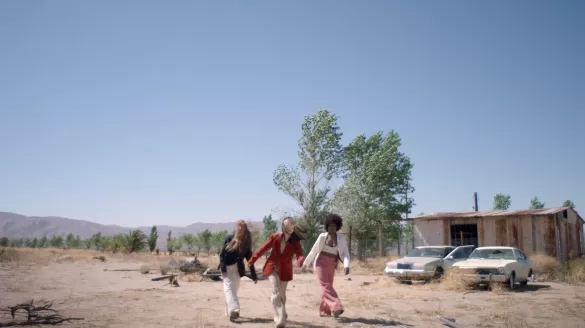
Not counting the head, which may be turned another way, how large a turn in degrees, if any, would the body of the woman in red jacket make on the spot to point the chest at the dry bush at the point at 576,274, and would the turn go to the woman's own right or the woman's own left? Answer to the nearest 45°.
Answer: approximately 135° to the woman's own left

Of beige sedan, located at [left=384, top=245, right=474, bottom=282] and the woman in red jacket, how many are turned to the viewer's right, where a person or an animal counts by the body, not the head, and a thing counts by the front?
0

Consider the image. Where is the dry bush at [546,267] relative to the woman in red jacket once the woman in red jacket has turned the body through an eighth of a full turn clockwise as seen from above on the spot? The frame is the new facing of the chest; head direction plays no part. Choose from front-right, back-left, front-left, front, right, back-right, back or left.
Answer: back

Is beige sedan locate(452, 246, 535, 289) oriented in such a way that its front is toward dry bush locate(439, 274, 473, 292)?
yes

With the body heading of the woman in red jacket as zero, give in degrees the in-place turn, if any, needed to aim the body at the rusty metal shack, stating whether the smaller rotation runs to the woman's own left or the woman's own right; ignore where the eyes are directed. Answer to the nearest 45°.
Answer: approximately 135° to the woman's own left

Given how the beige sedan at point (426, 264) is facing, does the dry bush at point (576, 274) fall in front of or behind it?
behind

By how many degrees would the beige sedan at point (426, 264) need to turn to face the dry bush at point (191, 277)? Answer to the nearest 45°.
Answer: approximately 45° to its right

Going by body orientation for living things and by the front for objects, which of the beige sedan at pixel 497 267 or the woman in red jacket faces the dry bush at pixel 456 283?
the beige sedan

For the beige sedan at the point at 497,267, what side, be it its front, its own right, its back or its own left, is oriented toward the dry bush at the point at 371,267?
right
